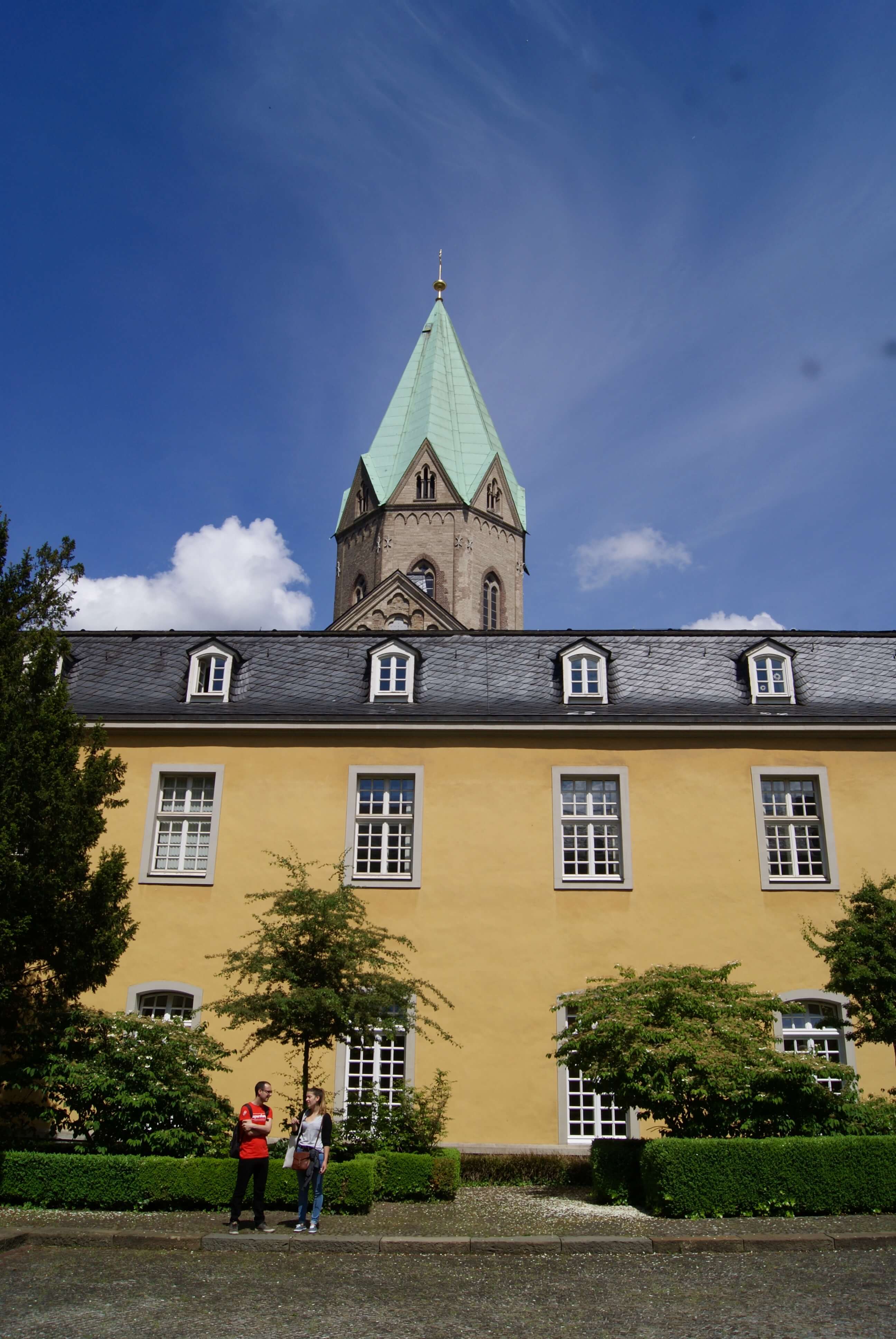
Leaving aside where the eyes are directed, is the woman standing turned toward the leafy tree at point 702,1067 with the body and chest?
no

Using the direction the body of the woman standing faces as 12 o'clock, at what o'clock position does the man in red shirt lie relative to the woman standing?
The man in red shirt is roughly at 2 o'clock from the woman standing.

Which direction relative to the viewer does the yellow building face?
toward the camera

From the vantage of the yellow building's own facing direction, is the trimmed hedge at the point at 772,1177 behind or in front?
in front

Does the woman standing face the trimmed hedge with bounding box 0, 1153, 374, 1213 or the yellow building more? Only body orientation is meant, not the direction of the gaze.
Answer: the trimmed hedge

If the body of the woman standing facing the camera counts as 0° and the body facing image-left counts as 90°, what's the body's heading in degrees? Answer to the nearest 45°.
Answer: approximately 45°

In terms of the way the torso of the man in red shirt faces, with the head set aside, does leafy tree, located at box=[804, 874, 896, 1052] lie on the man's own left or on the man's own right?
on the man's own left

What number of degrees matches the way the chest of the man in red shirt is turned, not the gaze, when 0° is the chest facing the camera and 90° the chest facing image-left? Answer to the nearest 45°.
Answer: approximately 315°

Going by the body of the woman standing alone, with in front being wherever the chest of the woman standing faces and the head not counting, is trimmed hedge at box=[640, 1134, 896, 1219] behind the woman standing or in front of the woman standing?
behind

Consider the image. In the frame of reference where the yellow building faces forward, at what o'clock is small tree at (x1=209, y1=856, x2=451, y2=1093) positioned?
The small tree is roughly at 1 o'clock from the yellow building.

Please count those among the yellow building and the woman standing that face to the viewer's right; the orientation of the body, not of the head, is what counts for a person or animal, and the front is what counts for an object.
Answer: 0

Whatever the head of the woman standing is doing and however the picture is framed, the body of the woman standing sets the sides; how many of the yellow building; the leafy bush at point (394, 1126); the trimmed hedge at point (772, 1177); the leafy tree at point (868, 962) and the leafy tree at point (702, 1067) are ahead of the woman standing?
0

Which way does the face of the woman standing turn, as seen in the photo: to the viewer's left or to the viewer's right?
to the viewer's left
